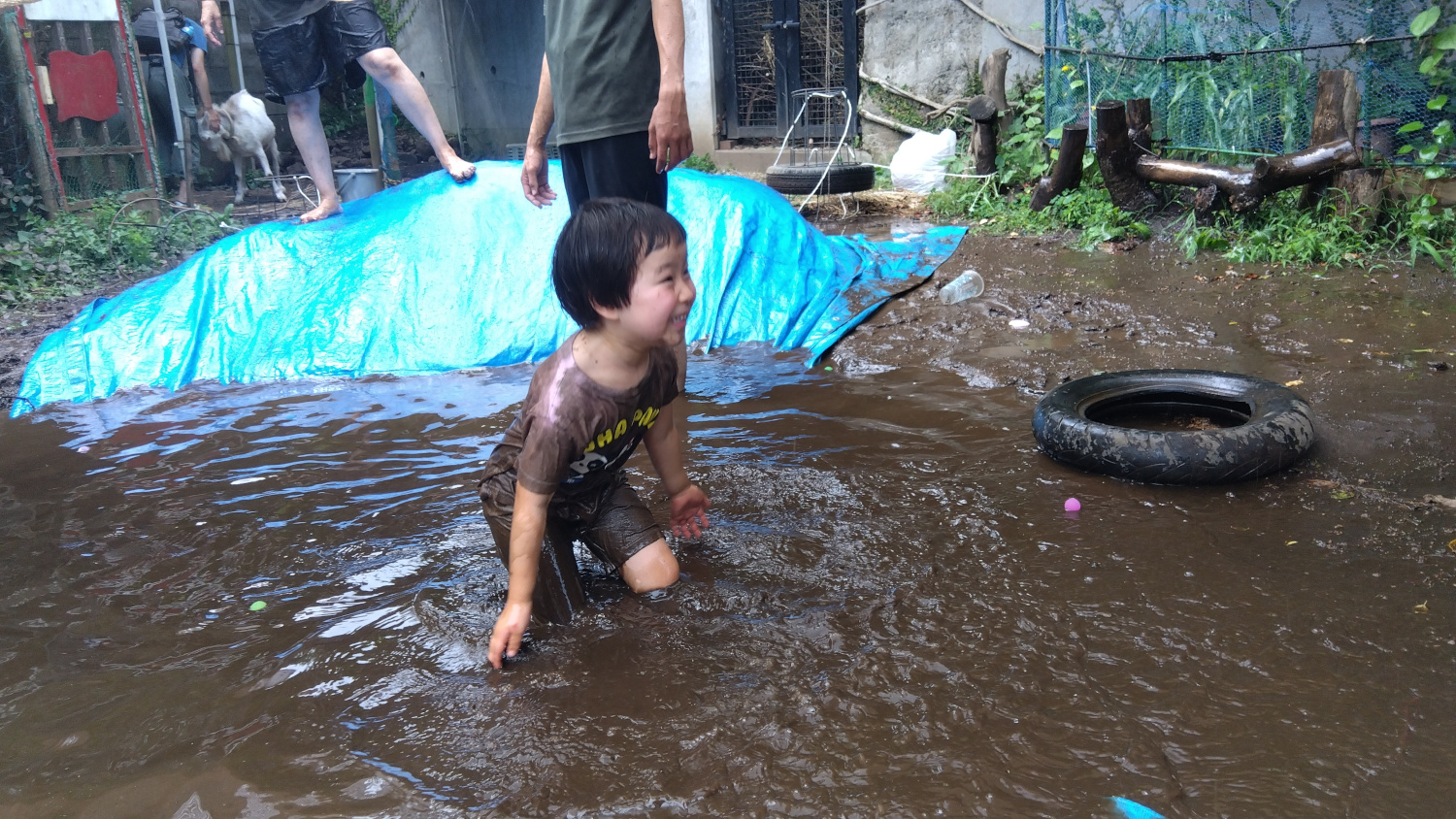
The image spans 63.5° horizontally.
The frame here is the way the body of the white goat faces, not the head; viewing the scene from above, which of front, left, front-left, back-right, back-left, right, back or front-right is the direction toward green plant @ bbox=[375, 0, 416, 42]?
back

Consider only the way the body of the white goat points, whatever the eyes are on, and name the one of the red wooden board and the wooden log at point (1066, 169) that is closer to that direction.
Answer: the red wooden board

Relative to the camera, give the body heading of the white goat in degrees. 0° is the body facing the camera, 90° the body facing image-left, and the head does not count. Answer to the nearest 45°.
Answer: approximately 45°

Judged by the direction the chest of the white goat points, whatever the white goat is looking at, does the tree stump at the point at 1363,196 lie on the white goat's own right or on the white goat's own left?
on the white goat's own left

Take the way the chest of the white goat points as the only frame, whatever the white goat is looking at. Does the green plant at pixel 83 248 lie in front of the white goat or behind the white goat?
in front

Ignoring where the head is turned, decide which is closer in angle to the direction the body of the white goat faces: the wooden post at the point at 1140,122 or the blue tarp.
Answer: the blue tarp

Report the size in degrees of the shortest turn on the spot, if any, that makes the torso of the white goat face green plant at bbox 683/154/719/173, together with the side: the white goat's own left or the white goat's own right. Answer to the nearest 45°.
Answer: approximately 135° to the white goat's own left
